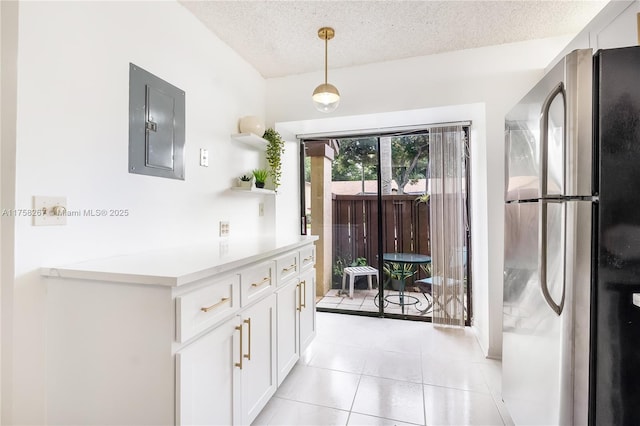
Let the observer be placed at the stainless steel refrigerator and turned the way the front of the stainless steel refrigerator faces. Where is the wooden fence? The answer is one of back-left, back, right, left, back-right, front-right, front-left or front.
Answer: right

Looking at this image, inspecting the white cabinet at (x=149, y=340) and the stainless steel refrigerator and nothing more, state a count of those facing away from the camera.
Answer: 0

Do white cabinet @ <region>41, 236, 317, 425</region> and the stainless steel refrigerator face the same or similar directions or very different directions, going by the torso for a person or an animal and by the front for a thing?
very different directions

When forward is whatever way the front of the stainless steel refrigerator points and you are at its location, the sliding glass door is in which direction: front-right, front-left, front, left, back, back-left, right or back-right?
right

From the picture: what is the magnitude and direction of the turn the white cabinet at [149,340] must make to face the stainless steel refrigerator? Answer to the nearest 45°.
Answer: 0° — it already faces it

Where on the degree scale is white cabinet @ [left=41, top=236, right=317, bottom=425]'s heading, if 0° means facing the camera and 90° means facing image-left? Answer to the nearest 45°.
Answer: approximately 315°

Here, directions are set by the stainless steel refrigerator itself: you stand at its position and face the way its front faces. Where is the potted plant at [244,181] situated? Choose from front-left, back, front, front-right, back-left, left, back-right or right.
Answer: front-right

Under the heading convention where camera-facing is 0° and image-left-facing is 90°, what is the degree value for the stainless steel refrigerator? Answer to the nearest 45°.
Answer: approximately 45°

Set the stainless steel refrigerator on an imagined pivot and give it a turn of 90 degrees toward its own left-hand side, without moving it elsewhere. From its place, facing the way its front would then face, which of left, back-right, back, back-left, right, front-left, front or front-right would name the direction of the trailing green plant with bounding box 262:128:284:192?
back-right
